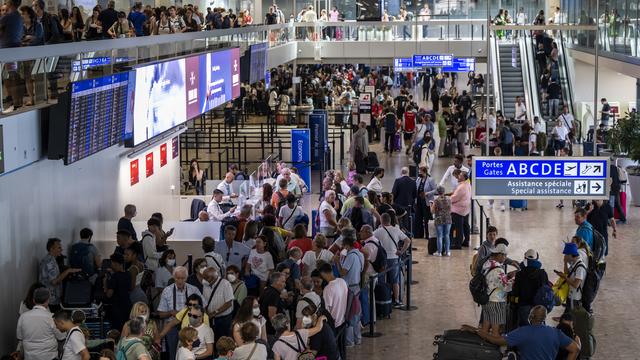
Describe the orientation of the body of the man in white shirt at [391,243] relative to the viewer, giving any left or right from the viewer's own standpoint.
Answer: facing away from the viewer

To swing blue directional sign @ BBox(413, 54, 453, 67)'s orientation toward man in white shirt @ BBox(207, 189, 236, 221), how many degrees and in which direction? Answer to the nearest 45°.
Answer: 0° — it already faces them
